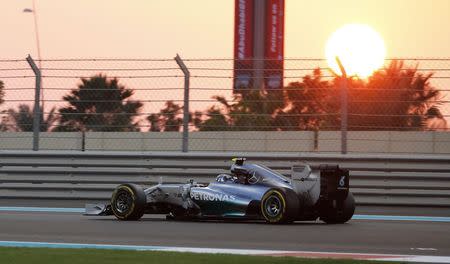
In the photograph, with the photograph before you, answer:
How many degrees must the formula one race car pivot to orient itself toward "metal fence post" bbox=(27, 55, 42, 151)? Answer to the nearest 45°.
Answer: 0° — it already faces it

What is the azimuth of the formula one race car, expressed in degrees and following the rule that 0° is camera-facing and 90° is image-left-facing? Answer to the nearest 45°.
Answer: approximately 135°
